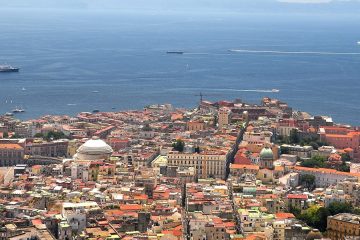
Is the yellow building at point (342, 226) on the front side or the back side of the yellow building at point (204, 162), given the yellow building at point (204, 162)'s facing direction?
on the front side

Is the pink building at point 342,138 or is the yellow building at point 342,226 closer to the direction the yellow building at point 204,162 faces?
the yellow building

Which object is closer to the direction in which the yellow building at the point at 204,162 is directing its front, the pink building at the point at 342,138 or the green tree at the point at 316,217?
the green tree

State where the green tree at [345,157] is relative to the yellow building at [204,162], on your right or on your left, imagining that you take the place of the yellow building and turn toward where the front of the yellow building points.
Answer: on your left

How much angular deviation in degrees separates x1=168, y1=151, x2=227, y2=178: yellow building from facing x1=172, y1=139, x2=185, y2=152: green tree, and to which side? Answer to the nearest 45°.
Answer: approximately 135° to its right

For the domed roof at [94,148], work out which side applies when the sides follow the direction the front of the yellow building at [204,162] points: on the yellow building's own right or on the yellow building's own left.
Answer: on the yellow building's own right

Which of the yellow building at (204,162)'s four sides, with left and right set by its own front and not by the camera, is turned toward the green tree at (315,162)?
left

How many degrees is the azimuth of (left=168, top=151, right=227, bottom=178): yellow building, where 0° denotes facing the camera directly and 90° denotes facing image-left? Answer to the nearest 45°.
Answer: approximately 0°

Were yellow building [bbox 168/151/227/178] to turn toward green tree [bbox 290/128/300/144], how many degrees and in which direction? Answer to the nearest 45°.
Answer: approximately 135° to its left

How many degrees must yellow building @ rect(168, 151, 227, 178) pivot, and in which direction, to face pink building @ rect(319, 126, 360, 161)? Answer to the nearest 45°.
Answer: approximately 135° to its left
